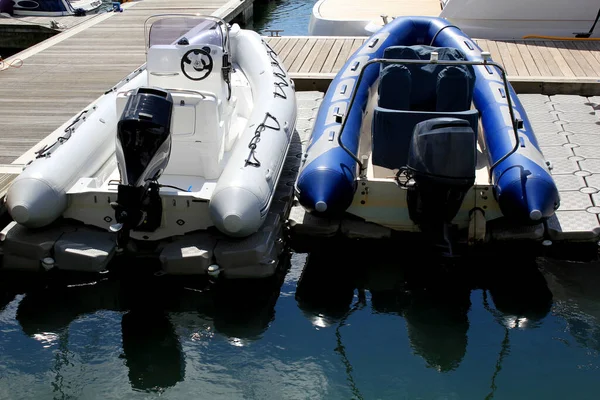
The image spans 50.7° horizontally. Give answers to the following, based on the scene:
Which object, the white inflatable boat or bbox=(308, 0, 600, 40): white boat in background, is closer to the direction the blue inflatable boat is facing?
the white boat in background

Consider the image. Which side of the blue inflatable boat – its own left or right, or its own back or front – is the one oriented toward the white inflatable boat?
left

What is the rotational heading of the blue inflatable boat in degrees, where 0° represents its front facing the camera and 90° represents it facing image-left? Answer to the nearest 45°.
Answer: approximately 180°

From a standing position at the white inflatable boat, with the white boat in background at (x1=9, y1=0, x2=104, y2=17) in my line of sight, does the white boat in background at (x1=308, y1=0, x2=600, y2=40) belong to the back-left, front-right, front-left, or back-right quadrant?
front-right

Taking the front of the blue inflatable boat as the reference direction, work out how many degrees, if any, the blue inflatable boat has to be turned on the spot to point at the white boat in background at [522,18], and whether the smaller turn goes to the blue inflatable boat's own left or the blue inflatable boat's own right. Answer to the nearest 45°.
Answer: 0° — it already faces it

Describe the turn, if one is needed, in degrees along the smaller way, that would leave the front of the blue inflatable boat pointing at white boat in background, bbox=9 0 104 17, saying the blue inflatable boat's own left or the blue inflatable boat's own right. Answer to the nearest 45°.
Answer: approximately 45° to the blue inflatable boat's own left
